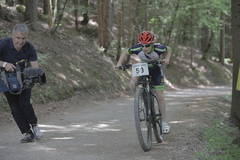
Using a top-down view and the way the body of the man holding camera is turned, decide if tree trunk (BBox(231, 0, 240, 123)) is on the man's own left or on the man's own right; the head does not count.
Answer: on the man's own left

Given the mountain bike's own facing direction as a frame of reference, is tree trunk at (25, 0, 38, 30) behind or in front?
behind

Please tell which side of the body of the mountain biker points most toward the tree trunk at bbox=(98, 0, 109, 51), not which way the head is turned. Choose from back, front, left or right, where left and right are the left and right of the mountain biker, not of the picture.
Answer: back

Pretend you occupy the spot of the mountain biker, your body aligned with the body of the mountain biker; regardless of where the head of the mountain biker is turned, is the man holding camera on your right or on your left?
on your right

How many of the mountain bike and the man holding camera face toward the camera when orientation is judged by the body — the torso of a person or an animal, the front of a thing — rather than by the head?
2

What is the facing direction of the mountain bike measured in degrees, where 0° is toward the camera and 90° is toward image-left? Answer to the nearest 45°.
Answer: approximately 0°

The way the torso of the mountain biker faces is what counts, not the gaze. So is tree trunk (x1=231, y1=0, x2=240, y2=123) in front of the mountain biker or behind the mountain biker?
behind

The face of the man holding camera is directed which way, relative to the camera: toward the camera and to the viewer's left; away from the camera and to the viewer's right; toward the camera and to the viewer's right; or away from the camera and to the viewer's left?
toward the camera and to the viewer's right

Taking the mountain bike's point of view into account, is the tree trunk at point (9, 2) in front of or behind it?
behind

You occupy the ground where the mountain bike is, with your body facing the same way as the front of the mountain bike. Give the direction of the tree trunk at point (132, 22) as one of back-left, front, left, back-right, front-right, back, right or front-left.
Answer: back
